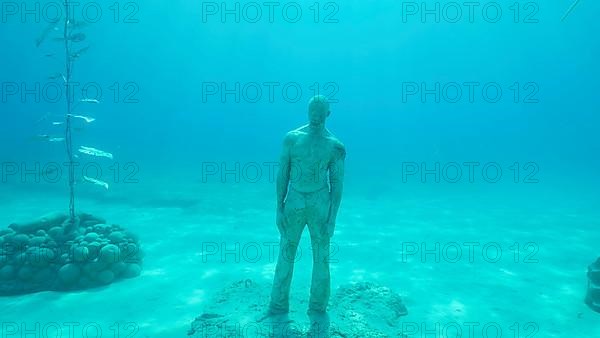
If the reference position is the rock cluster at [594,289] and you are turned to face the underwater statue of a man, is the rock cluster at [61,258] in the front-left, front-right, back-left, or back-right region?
front-right

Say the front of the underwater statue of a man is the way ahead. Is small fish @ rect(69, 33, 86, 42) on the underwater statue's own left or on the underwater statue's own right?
on the underwater statue's own right

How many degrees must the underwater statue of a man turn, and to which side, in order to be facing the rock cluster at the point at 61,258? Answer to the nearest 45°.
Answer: approximately 135° to its right

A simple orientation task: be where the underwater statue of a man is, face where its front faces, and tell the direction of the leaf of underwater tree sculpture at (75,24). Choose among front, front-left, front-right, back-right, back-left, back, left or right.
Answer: back-right

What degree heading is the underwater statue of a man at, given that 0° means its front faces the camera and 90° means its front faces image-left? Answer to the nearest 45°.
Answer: approximately 0°

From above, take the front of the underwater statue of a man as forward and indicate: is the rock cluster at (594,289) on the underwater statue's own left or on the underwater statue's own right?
on the underwater statue's own left

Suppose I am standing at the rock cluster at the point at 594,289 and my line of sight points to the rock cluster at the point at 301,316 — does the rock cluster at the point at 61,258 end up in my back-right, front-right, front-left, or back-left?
front-right
